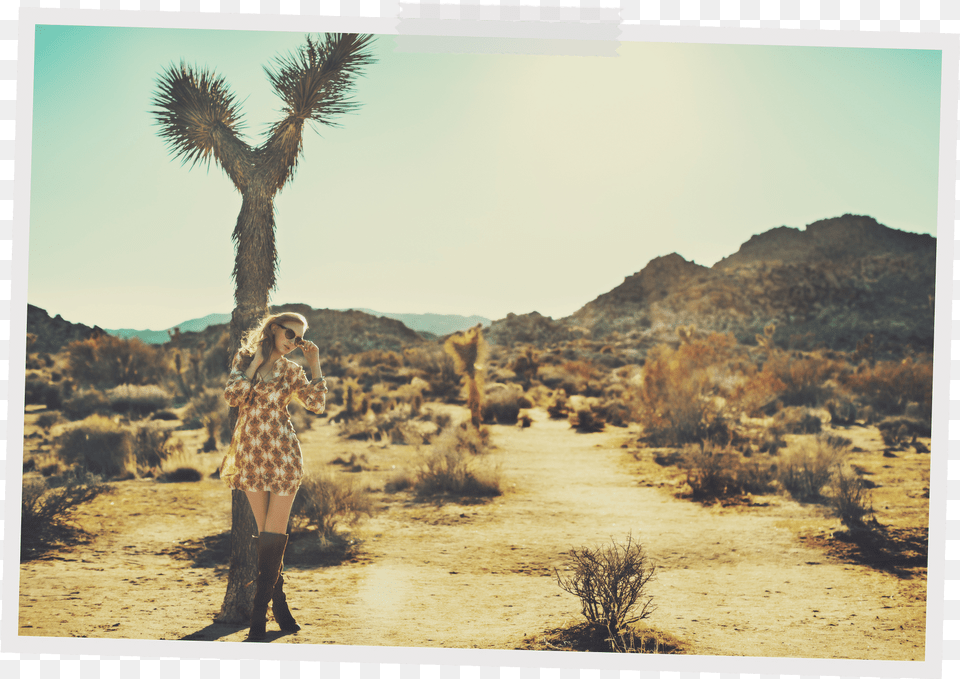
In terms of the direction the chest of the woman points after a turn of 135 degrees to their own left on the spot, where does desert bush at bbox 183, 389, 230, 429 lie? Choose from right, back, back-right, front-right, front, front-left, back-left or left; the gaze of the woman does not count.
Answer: front-left

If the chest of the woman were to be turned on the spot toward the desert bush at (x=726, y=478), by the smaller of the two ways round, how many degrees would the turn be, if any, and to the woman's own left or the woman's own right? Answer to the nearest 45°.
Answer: approximately 135° to the woman's own left

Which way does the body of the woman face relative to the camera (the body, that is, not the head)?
toward the camera

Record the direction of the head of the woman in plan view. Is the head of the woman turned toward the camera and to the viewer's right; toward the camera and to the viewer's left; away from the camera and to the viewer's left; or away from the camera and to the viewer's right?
toward the camera and to the viewer's right
